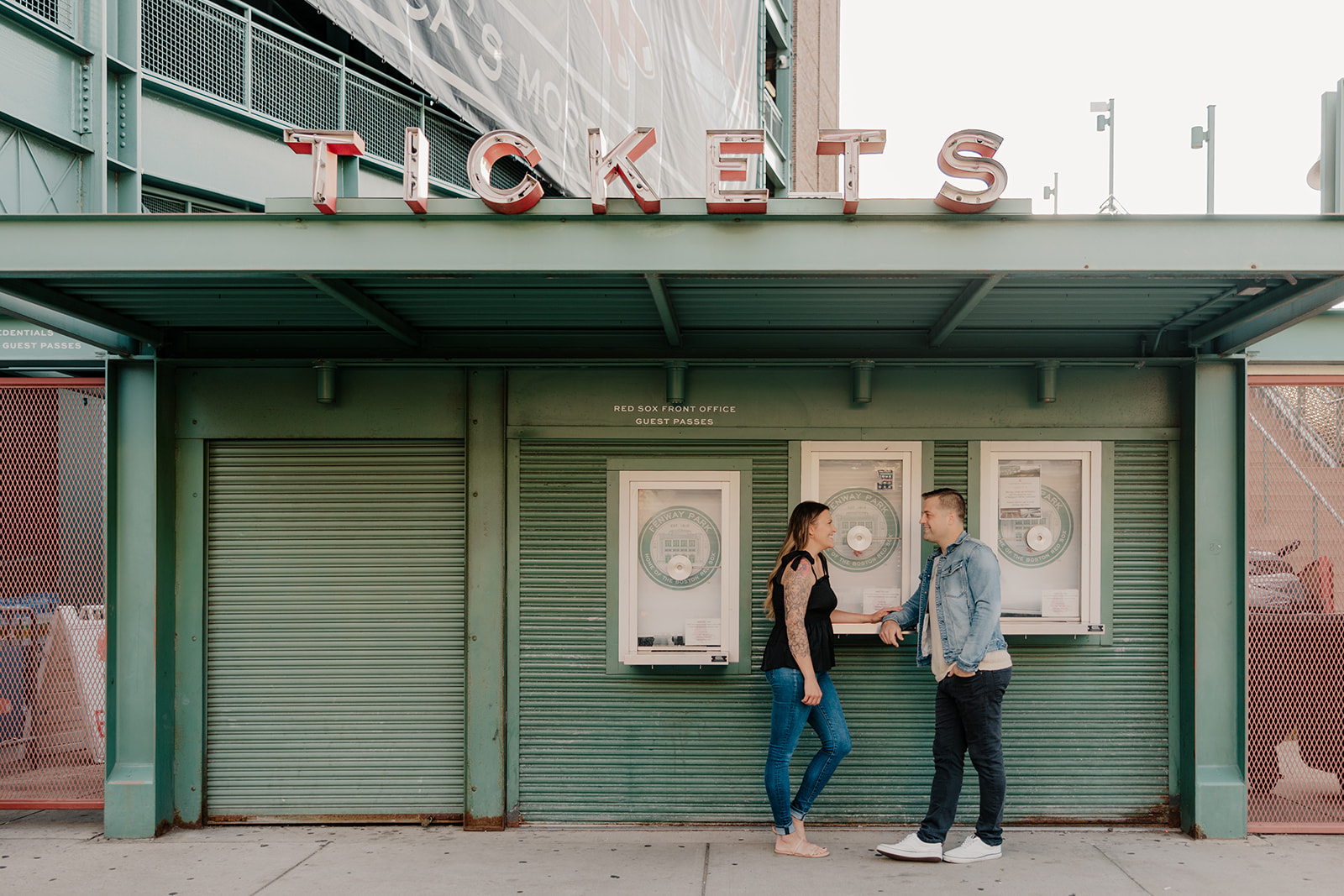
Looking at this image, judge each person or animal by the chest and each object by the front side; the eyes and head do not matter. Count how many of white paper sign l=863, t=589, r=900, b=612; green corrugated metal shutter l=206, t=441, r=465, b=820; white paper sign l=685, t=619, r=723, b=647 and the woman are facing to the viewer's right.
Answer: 1

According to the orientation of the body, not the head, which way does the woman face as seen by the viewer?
to the viewer's right

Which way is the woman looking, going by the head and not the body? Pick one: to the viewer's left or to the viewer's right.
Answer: to the viewer's right

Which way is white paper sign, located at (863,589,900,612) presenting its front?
toward the camera

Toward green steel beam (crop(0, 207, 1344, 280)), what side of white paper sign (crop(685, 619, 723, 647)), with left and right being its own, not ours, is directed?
front

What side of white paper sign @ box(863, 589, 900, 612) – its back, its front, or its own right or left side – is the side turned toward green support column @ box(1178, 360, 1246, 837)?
left

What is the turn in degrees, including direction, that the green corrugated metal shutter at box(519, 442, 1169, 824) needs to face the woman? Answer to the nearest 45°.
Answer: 0° — it already faces them

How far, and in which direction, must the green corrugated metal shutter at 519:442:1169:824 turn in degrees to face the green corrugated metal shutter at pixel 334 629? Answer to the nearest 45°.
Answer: approximately 90° to its right

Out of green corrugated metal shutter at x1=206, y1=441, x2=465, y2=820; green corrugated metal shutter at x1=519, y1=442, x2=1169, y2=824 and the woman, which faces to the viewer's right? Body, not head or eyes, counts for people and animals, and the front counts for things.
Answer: the woman

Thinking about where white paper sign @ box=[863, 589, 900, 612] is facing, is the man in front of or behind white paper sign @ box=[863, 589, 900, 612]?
in front

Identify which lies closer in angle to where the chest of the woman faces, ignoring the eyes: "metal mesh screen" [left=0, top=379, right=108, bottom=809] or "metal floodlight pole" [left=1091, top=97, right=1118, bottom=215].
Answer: the metal floodlight pole

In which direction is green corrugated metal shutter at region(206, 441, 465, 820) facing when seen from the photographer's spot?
facing the viewer

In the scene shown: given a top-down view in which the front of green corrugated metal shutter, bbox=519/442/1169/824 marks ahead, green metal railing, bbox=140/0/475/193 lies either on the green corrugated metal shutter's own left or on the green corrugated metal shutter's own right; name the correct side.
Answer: on the green corrugated metal shutter's own right

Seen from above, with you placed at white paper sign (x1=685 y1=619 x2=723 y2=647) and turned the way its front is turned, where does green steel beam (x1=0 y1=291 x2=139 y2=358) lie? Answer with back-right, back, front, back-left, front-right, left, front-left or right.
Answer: right

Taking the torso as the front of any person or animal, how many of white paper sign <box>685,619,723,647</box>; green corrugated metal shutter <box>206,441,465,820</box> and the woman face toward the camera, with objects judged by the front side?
2

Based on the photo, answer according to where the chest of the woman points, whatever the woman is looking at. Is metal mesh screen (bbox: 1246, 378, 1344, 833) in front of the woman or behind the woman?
in front

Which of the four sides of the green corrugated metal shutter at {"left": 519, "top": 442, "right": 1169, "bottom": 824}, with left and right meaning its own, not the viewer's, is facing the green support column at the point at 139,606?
right

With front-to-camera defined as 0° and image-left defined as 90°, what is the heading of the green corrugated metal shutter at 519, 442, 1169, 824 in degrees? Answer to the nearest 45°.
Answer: approximately 0°
